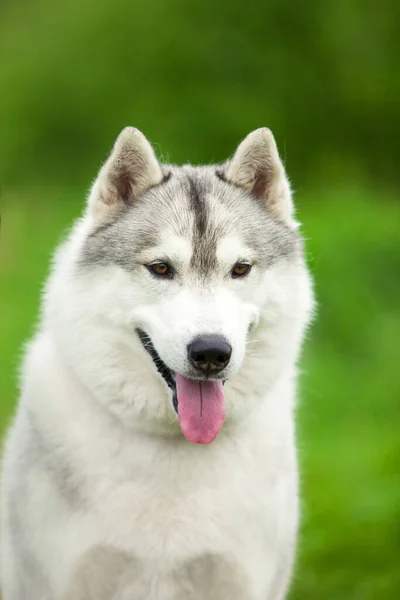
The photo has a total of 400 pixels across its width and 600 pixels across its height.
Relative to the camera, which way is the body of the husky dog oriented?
toward the camera
